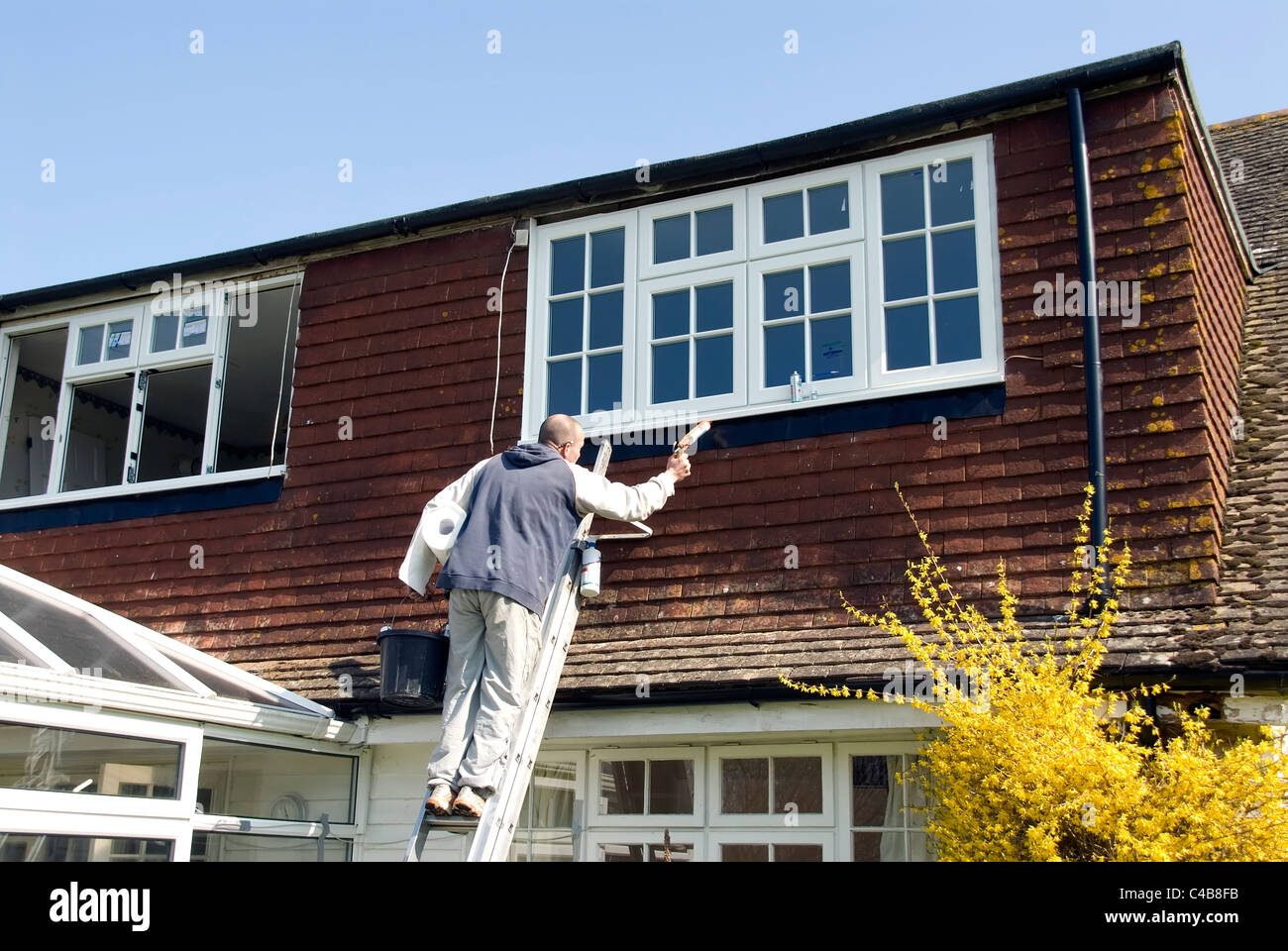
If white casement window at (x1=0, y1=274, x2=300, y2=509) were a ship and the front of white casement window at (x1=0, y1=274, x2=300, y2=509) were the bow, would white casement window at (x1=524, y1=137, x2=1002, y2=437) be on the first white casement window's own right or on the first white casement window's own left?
on the first white casement window's own left

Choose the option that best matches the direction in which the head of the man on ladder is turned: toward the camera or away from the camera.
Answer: away from the camera

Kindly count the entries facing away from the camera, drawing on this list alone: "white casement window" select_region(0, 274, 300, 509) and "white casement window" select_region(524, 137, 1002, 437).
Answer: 0

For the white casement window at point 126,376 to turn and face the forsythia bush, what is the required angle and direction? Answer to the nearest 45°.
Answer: approximately 90° to its left

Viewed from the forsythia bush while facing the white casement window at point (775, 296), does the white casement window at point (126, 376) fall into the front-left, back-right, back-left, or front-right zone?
front-left

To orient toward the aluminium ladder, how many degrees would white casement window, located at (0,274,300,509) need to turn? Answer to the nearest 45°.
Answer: approximately 45° to its left

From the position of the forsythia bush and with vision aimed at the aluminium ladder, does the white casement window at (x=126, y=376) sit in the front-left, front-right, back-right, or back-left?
front-right

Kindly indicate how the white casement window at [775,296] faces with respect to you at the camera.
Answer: facing the viewer and to the left of the viewer

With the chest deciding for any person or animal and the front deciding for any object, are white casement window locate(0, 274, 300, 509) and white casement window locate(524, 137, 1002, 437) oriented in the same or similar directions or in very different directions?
same or similar directions

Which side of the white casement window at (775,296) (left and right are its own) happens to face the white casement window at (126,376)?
right

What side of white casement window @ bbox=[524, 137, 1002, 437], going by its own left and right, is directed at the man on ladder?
front

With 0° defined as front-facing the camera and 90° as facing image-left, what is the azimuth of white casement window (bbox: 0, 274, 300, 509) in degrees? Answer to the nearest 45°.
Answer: approximately 45°
